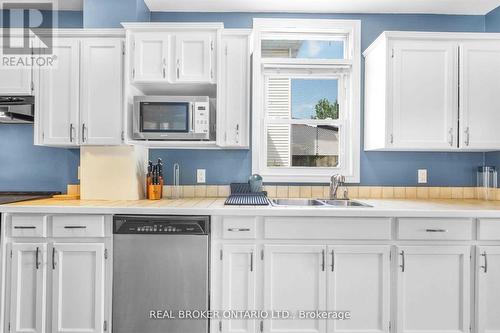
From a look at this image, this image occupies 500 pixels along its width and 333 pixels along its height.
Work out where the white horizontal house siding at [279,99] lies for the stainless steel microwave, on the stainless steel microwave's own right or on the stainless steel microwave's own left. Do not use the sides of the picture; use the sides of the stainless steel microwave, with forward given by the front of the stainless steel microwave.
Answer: on the stainless steel microwave's own left

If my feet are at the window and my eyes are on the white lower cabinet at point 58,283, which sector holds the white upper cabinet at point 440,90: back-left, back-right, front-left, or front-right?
back-left

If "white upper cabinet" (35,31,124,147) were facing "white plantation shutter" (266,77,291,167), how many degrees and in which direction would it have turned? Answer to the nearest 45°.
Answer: approximately 90° to its left

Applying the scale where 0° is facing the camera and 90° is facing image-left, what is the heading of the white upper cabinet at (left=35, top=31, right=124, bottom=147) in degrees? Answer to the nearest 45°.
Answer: approximately 0°

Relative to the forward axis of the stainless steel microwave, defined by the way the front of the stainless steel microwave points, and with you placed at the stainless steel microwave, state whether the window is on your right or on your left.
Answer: on your left

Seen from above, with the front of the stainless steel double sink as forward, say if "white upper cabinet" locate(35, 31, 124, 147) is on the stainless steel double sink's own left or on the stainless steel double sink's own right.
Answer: on the stainless steel double sink's own right

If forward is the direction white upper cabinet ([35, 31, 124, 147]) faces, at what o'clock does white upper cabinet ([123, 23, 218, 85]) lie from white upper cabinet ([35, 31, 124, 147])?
white upper cabinet ([123, 23, 218, 85]) is roughly at 10 o'clock from white upper cabinet ([35, 31, 124, 147]).

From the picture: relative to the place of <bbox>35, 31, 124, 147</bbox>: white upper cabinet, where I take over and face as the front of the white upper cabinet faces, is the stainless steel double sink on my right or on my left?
on my left
